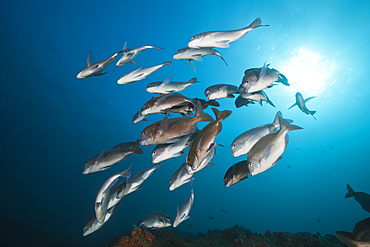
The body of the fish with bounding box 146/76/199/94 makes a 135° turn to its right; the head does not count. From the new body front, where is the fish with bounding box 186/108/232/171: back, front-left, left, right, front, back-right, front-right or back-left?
back-right

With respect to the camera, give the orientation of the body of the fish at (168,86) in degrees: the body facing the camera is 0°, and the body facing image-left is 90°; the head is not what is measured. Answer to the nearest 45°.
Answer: approximately 90°

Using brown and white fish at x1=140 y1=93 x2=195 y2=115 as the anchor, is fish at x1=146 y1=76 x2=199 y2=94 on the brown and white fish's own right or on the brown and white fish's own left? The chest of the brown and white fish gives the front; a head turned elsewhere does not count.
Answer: on the brown and white fish's own right

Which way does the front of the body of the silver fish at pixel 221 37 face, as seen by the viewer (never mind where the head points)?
to the viewer's left

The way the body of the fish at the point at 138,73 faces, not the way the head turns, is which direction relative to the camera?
to the viewer's left

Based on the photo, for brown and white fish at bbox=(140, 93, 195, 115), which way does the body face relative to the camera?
to the viewer's left

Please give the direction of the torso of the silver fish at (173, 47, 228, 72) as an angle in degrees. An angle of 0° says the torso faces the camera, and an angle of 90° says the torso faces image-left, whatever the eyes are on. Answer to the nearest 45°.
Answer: approximately 90°

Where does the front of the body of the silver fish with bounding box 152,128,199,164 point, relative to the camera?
to the viewer's left

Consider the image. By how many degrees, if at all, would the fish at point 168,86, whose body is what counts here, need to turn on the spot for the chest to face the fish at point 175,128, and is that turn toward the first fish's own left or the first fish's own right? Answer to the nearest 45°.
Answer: approximately 90° to the first fish's own left

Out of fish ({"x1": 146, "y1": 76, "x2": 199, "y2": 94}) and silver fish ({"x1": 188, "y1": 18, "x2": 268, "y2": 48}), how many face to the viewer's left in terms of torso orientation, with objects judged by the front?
2
